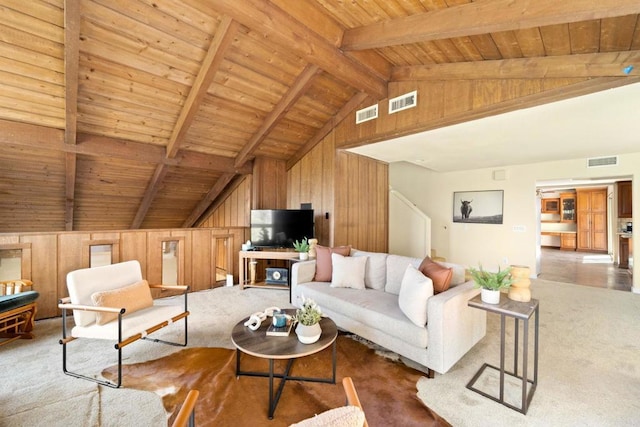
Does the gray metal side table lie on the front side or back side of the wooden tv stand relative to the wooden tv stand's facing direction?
on the front side

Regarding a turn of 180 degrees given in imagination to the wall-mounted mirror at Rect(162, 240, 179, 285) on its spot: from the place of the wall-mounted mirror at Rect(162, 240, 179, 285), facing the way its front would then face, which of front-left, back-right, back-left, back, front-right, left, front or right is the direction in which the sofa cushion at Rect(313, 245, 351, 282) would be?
back-right

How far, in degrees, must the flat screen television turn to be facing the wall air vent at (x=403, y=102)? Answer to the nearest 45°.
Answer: approximately 45° to its left

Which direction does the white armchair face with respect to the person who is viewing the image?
facing the viewer and to the right of the viewer

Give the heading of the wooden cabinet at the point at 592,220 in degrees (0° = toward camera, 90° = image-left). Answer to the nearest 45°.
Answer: approximately 0°

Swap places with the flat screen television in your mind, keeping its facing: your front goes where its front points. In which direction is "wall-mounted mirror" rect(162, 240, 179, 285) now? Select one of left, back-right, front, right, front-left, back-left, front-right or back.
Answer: right

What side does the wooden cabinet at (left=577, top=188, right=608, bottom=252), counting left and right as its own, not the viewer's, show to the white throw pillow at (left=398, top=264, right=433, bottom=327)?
front

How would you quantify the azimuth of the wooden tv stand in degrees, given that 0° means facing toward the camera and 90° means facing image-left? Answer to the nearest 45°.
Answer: approximately 0°

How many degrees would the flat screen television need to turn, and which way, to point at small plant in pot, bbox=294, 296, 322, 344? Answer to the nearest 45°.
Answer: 0° — it already faces it

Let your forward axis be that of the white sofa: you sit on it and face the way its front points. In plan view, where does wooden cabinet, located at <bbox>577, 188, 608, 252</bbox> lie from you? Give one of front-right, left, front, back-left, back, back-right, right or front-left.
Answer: back
